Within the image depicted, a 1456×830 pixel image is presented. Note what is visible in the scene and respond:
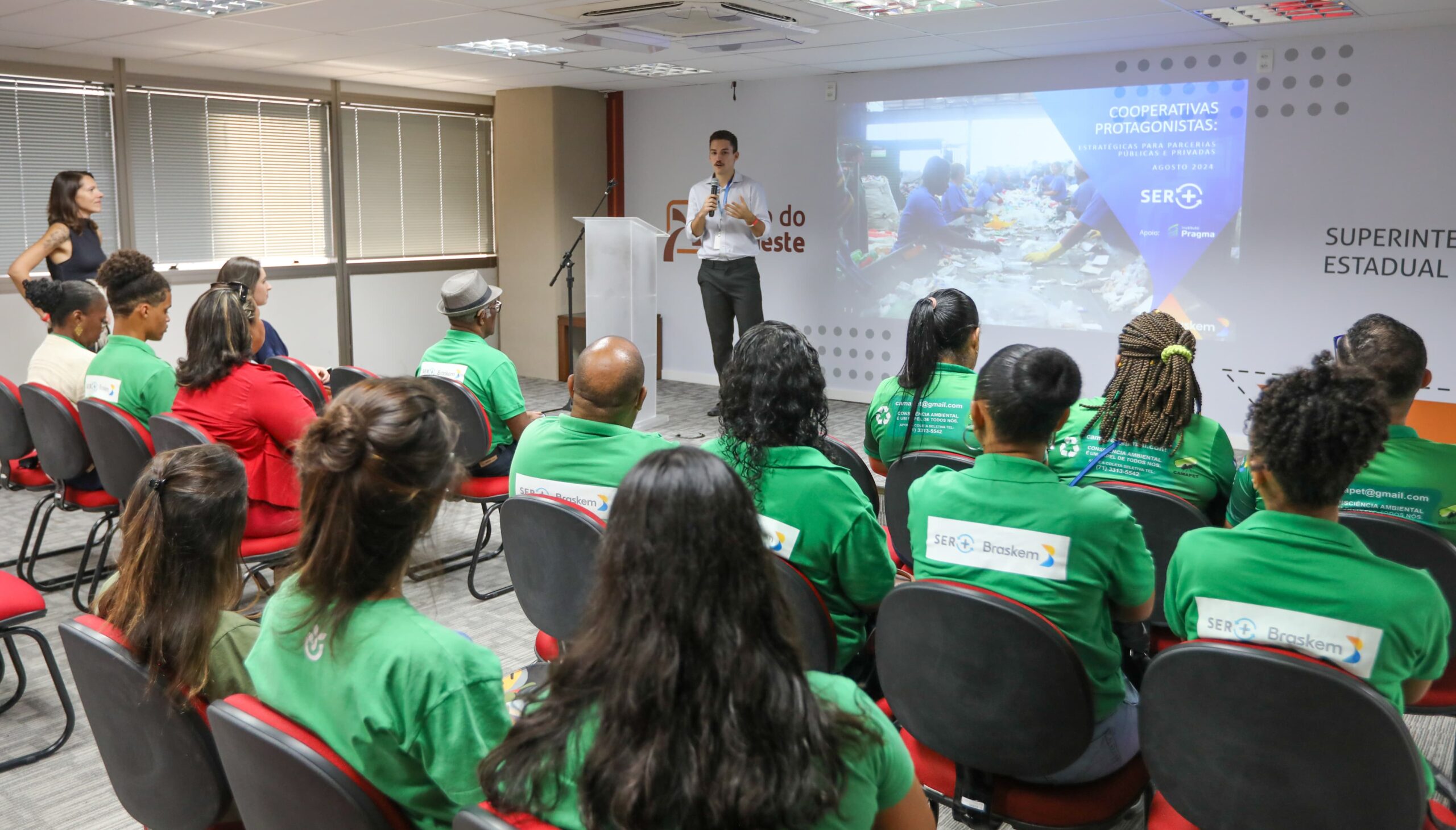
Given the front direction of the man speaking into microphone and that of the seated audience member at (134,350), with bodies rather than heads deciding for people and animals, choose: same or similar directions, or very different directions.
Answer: very different directions

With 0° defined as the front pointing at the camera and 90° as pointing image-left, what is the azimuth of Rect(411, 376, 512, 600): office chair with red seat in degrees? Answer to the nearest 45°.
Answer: approximately 225°

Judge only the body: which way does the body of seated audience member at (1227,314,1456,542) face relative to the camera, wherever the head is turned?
away from the camera

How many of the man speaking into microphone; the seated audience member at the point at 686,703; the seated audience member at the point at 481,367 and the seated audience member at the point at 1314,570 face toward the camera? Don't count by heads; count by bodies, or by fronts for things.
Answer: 1

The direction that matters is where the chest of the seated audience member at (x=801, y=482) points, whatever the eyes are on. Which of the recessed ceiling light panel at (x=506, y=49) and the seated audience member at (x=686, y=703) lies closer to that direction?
the recessed ceiling light panel

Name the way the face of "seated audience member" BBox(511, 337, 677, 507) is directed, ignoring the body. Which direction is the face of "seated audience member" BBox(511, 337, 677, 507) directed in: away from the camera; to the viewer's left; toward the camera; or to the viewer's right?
away from the camera

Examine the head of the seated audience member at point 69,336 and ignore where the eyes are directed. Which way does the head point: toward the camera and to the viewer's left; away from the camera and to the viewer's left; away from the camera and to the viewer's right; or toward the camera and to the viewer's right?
away from the camera and to the viewer's right

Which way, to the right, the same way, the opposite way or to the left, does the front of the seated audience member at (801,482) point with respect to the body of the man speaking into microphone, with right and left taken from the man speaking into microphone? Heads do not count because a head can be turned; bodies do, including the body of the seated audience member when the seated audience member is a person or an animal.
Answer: the opposite way

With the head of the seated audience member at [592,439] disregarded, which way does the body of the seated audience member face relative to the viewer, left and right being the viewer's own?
facing away from the viewer

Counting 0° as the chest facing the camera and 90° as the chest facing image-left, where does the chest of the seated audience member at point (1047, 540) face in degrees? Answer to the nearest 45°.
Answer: approximately 180°

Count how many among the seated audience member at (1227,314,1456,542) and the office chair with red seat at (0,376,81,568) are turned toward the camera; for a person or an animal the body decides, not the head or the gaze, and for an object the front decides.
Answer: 0

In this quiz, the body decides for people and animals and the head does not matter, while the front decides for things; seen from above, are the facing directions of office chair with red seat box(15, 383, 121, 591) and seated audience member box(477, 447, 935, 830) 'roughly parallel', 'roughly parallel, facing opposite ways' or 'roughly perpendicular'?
roughly parallel

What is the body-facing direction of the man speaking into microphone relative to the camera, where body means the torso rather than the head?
toward the camera

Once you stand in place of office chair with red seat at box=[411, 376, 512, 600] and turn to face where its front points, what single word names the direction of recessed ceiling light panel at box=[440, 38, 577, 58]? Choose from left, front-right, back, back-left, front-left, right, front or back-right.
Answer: front-left

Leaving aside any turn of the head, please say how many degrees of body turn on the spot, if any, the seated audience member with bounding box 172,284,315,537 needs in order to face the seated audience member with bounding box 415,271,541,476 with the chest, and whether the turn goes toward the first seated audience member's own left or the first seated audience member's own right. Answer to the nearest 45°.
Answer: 0° — they already face them

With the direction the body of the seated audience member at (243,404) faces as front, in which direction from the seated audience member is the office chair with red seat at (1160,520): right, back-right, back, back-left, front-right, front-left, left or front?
right

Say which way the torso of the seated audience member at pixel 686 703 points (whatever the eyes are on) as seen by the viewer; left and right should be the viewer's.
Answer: facing away from the viewer

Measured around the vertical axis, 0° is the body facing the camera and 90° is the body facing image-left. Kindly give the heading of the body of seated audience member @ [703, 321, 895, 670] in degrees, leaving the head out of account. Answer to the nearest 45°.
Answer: approximately 180°
